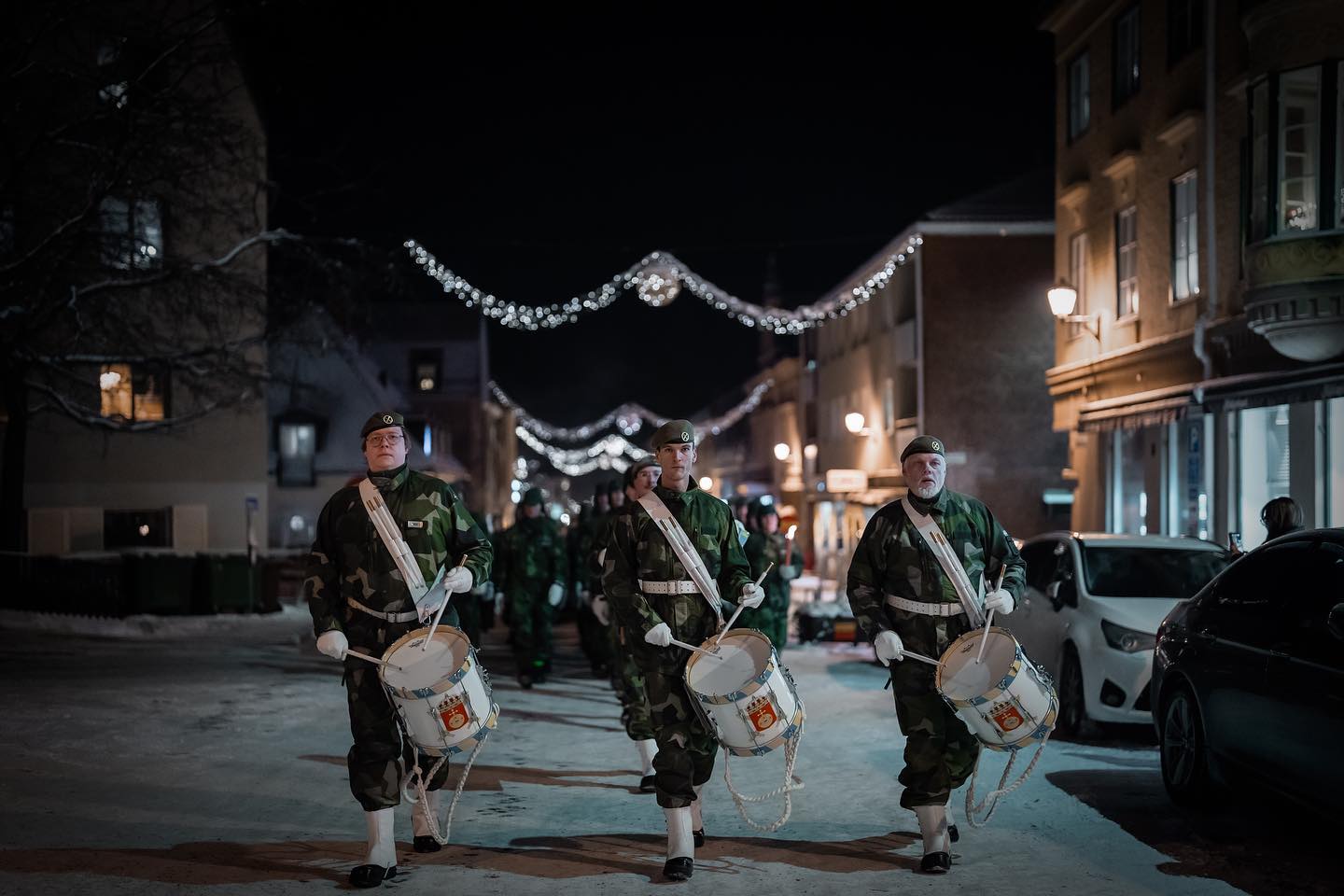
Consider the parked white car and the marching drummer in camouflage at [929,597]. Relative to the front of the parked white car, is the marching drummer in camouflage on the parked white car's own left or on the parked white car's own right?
on the parked white car's own right

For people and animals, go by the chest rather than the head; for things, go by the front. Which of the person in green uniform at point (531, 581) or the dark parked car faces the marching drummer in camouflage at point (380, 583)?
the person in green uniform

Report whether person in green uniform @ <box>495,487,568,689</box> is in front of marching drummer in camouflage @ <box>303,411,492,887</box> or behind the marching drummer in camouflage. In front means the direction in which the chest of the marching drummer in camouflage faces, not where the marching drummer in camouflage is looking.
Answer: behind

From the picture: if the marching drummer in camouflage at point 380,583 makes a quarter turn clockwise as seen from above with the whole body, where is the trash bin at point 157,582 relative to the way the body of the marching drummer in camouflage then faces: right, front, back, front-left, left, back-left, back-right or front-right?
right

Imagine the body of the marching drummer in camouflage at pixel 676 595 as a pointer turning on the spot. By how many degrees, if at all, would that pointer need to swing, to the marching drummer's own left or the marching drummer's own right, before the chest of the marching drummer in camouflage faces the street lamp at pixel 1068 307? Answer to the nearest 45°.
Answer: approximately 180°

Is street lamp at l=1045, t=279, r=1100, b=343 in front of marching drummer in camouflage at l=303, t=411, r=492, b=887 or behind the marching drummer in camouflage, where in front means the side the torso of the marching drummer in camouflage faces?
behind
